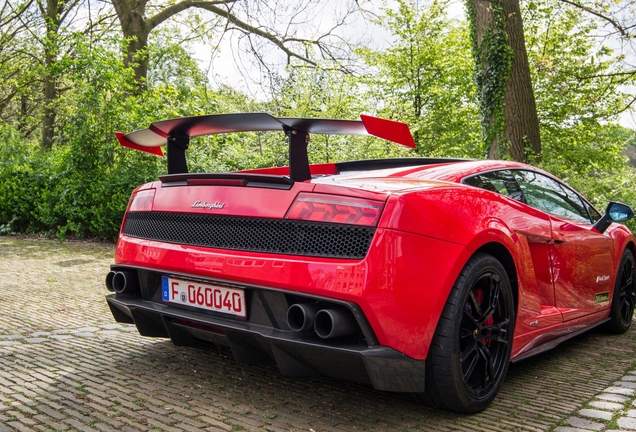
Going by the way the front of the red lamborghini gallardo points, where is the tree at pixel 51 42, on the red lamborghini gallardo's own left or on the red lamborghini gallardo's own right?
on the red lamborghini gallardo's own left

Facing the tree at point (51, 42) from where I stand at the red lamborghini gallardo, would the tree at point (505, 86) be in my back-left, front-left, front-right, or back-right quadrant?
front-right

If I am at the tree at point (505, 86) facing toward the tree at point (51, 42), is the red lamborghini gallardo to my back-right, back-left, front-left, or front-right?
back-left

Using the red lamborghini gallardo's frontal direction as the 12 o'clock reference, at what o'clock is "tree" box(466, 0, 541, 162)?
The tree is roughly at 11 o'clock from the red lamborghini gallardo.

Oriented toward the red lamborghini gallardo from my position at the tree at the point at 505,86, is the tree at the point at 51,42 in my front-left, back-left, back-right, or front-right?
back-right

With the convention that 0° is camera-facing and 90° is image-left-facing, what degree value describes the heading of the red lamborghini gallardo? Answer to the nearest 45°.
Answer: approximately 225°

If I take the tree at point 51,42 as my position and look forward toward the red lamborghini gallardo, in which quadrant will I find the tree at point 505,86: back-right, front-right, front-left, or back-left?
front-left
